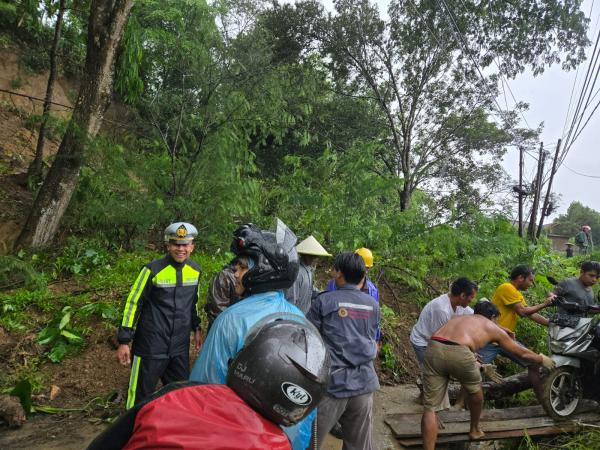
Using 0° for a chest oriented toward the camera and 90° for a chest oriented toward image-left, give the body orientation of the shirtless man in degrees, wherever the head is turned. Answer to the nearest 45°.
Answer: approximately 225°

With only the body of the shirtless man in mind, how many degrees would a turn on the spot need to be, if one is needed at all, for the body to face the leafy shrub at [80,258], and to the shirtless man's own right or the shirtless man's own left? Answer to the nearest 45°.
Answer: approximately 135° to the shirtless man's own left

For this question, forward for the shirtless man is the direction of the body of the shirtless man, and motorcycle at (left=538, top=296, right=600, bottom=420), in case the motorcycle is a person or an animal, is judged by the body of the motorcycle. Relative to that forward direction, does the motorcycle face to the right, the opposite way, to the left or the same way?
the opposite way

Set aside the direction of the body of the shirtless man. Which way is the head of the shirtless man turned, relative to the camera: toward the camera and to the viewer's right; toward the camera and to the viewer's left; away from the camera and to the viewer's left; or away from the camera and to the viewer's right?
away from the camera and to the viewer's right

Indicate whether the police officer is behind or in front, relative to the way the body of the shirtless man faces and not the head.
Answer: behind

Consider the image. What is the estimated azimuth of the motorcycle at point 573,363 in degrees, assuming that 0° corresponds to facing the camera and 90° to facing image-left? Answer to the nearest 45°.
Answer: approximately 45°
